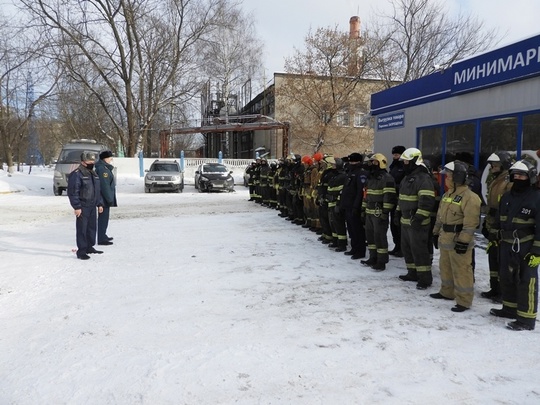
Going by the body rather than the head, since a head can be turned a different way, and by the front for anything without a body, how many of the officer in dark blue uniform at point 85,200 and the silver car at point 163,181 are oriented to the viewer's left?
0

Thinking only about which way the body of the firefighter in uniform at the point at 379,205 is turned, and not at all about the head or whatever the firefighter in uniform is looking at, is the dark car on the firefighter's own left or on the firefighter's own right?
on the firefighter's own right

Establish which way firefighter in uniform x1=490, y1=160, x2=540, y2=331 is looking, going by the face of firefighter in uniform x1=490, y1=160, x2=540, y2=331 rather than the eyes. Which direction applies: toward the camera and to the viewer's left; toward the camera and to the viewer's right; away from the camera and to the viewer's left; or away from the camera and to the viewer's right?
toward the camera and to the viewer's left

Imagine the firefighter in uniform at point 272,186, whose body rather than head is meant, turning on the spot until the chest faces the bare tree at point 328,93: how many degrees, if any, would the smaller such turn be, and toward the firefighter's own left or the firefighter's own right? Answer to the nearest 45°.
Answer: approximately 90° to the firefighter's own right

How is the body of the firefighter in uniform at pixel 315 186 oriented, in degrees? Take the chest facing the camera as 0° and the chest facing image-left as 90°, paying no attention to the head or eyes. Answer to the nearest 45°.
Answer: approximately 90°

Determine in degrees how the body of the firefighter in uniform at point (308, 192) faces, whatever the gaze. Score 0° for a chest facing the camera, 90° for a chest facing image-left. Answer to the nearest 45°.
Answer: approximately 90°

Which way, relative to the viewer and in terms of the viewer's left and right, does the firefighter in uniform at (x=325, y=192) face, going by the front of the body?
facing to the left of the viewer

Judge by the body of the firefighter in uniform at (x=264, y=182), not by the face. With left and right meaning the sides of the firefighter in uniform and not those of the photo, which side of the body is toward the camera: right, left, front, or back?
left

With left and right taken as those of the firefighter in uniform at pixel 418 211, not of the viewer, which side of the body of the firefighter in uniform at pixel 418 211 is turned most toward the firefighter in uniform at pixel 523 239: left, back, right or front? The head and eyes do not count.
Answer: left

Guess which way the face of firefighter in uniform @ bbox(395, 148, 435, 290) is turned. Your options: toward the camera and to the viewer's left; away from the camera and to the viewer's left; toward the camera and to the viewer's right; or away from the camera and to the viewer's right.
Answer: toward the camera and to the viewer's left

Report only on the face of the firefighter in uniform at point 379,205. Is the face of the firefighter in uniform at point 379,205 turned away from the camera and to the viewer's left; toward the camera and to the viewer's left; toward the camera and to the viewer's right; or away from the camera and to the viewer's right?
toward the camera and to the viewer's left

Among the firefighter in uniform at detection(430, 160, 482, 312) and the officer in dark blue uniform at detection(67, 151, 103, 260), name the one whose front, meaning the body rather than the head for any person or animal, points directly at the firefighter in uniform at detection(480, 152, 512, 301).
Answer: the officer in dark blue uniform

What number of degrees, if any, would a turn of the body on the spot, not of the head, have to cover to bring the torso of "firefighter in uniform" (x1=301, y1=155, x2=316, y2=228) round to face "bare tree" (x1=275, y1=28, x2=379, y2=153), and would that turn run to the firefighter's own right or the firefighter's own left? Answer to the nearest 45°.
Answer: approximately 90° to the firefighter's own right

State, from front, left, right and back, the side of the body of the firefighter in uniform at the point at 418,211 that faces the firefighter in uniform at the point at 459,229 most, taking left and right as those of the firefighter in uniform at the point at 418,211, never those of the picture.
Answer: left

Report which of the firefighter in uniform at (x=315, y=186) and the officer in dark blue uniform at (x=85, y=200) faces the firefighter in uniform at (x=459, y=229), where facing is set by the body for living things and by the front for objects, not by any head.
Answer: the officer in dark blue uniform

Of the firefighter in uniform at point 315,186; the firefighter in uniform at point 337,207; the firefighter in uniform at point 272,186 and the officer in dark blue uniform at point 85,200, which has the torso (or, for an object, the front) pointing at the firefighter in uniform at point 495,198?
the officer in dark blue uniform
